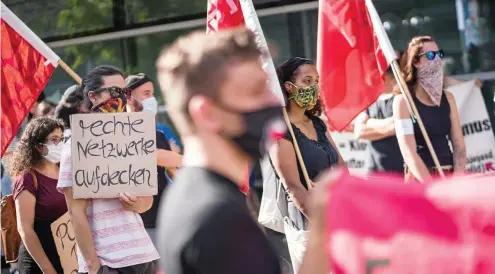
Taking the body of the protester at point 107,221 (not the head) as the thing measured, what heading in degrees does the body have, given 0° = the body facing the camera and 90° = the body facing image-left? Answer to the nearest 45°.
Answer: approximately 315°

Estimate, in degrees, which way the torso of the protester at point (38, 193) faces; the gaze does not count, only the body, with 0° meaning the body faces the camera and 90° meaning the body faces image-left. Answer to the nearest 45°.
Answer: approximately 315°

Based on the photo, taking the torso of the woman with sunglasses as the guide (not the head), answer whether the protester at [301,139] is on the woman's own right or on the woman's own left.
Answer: on the woman's own right

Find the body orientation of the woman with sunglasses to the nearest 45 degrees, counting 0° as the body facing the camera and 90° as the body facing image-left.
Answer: approximately 315°

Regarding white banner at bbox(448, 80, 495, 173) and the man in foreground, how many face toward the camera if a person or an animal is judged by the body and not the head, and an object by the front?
1
